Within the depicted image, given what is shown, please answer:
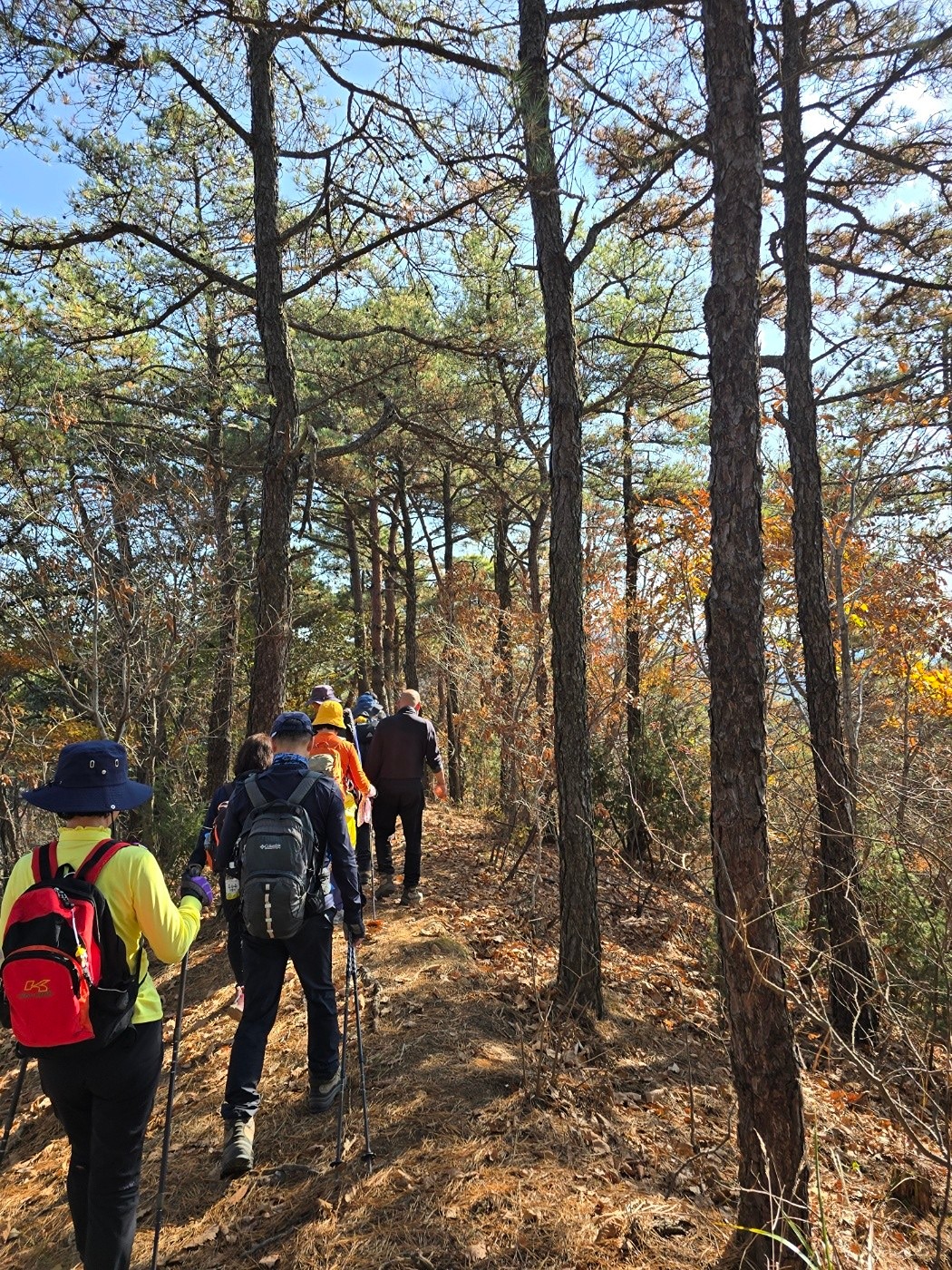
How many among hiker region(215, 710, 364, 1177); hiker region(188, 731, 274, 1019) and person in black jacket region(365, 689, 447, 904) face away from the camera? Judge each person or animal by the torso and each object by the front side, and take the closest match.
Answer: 3

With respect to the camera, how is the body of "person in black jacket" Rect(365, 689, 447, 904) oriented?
away from the camera

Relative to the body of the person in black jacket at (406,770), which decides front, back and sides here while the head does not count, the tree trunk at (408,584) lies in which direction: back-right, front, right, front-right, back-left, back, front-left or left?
front

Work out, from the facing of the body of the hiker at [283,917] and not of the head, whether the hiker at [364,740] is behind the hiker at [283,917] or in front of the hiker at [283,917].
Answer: in front

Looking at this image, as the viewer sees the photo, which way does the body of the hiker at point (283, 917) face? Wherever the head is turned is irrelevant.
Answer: away from the camera

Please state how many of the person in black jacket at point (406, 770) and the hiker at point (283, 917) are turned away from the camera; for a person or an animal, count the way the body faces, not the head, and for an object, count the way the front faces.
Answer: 2

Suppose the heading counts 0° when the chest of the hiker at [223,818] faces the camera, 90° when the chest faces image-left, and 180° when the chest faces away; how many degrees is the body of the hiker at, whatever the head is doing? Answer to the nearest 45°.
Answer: approximately 180°

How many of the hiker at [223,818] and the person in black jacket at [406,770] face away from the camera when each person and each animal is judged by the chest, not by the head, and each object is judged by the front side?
2

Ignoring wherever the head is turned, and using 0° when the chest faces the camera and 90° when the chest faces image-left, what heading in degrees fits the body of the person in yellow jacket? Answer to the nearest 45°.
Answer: approximately 225°

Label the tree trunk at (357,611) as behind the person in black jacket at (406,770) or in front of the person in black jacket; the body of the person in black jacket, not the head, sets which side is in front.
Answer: in front

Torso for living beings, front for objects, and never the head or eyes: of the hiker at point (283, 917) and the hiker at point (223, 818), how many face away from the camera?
2

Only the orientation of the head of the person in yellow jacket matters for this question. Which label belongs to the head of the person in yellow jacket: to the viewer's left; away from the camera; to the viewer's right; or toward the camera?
away from the camera

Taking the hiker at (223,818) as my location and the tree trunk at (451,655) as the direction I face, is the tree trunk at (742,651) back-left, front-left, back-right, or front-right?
back-right

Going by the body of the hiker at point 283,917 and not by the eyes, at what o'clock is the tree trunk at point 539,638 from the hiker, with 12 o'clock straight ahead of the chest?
The tree trunk is roughly at 1 o'clock from the hiker.

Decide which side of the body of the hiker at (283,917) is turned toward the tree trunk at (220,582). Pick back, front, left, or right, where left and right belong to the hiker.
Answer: front
